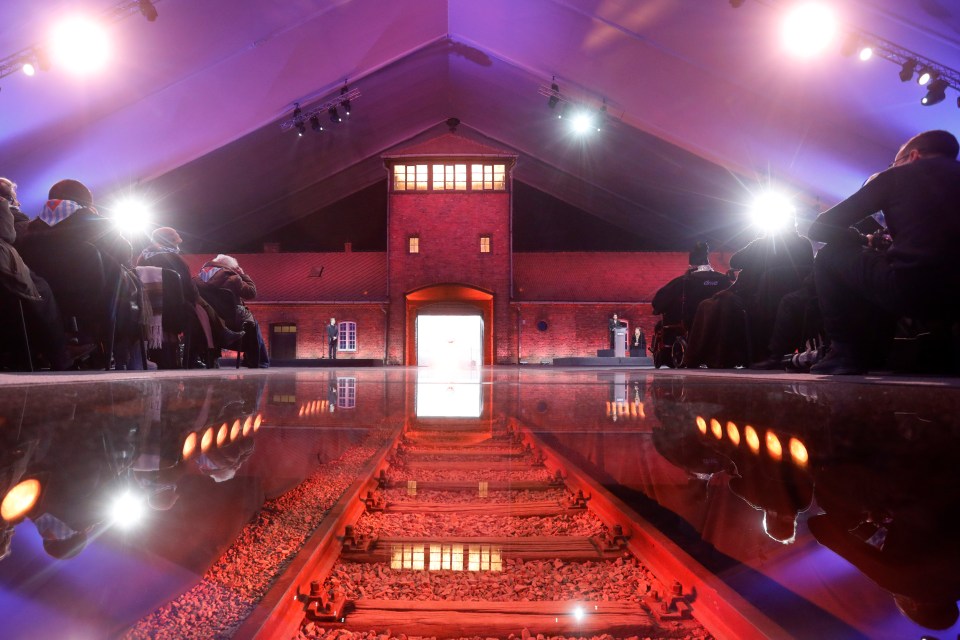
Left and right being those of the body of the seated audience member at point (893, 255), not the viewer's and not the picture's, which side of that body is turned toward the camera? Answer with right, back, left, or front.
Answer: left

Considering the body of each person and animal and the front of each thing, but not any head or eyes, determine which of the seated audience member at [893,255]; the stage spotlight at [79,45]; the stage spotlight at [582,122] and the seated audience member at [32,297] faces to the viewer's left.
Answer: the seated audience member at [893,255]

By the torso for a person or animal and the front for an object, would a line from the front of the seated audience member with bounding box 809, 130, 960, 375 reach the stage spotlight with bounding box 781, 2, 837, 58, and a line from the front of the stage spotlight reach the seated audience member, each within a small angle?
no

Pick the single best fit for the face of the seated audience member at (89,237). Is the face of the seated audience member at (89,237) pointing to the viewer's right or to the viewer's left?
to the viewer's right

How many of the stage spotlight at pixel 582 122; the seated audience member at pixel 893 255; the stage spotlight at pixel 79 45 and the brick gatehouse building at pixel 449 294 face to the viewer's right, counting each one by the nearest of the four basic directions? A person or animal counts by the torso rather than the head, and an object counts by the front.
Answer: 0

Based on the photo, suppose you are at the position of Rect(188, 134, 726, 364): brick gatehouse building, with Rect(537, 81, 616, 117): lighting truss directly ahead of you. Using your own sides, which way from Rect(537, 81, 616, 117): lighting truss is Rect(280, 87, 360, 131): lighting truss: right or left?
right

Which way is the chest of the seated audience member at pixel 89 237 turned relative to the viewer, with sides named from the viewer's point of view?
facing away from the viewer and to the right of the viewer

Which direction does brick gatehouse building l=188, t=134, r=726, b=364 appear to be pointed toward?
toward the camera

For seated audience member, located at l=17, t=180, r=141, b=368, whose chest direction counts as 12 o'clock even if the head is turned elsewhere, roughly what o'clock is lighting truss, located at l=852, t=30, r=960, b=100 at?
The lighting truss is roughly at 2 o'clock from the seated audience member.

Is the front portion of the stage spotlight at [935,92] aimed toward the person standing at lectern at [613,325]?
no

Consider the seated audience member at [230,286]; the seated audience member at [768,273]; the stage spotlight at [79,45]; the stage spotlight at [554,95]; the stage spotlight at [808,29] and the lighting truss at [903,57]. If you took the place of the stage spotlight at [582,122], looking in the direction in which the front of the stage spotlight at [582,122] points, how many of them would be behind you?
0

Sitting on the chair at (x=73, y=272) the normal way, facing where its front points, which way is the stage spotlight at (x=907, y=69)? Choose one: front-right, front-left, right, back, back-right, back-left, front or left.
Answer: front-right

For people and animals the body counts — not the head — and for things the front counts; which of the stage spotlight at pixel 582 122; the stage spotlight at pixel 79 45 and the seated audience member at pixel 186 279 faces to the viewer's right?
the seated audience member

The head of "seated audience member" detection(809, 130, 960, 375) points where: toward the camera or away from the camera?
away from the camera

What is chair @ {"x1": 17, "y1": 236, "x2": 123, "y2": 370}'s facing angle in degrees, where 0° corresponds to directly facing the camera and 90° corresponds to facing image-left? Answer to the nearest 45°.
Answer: approximately 225°

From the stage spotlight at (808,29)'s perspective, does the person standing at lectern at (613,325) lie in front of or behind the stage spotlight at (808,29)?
behind

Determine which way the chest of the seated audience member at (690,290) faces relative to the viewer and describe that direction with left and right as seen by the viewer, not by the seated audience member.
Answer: facing away from the viewer and to the left of the viewer
